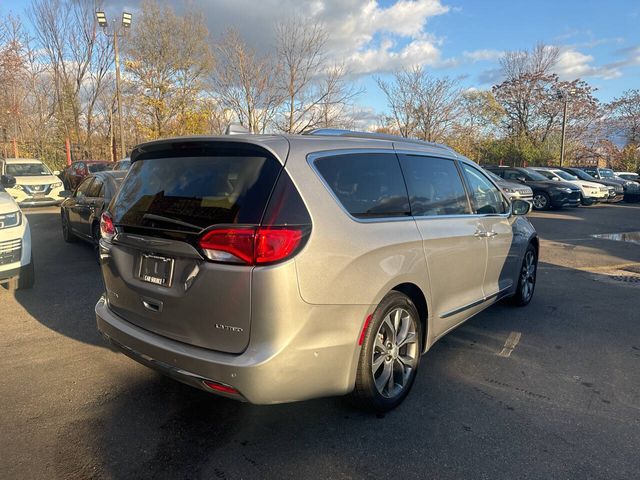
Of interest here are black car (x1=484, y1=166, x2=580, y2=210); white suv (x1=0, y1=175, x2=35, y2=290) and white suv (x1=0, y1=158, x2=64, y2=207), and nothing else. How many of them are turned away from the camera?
0

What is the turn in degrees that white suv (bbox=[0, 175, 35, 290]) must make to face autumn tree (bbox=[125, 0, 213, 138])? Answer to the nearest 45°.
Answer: approximately 135° to its left

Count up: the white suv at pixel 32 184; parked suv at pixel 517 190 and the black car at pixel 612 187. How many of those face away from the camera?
0

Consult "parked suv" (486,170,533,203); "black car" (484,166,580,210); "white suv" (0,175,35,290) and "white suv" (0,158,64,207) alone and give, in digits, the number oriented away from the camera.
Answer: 0

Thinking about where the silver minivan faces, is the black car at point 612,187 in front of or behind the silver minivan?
in front

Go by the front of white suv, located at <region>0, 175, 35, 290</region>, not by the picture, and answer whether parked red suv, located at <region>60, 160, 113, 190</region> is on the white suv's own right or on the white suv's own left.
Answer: on the white suv's own left

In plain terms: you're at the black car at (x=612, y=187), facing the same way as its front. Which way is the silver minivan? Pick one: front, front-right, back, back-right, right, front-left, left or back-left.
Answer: front-right

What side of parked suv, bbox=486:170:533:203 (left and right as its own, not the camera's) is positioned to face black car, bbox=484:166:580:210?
left

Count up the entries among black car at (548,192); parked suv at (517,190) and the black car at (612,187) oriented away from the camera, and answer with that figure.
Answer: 0
